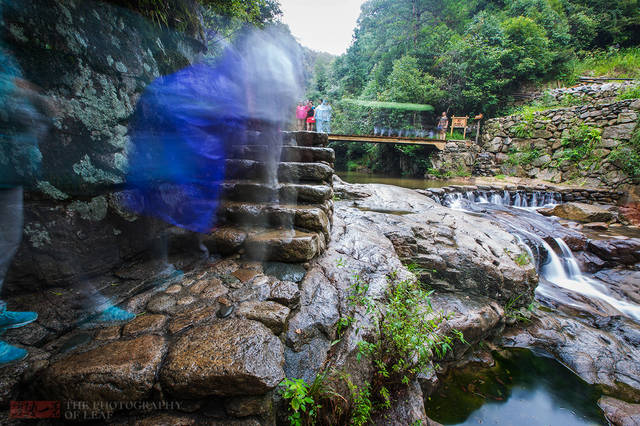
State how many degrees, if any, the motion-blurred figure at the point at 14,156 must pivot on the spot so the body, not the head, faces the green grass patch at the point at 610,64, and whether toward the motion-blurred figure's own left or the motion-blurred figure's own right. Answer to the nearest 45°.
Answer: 0° — they already face it

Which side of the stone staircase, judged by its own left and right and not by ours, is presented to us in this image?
front

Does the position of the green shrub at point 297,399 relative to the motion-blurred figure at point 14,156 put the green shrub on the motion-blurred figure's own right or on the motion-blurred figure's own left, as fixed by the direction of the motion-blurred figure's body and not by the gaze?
on the motion-blurred figure's own right
